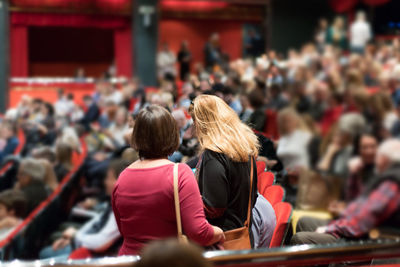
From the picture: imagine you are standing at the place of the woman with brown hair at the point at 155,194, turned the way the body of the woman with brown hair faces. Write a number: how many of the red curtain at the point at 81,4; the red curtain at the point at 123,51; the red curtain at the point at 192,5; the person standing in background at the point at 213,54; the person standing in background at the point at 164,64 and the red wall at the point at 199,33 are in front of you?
6

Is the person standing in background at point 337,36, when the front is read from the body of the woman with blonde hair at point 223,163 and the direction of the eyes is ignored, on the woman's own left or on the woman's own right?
on the woman's own right

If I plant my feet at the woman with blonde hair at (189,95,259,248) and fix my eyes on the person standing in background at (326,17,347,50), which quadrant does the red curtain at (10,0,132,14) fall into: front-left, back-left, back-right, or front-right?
front-left

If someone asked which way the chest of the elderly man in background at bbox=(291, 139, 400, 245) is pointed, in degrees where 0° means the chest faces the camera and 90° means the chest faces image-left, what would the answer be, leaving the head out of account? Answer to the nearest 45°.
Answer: approximately 90°

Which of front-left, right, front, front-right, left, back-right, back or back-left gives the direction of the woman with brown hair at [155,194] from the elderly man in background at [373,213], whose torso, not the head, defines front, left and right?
front-left

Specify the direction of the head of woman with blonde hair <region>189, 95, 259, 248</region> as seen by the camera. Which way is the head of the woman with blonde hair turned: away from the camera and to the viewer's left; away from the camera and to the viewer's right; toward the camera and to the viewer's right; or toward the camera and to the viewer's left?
away from the camera and to the viewer's left

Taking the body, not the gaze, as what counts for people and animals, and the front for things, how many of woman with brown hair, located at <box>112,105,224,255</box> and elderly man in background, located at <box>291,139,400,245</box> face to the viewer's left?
1

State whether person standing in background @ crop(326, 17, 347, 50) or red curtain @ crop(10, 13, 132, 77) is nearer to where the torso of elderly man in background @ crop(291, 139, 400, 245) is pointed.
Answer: the red curtain

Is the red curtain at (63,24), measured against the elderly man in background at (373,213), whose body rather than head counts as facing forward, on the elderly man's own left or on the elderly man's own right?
on the elderly man's own right

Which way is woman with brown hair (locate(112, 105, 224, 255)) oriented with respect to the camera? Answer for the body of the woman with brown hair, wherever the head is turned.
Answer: away from the camera

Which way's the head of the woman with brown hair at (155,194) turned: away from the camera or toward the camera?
away from the camera

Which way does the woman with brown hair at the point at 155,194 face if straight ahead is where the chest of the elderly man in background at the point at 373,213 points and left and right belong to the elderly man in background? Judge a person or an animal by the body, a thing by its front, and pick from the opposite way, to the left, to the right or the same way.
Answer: to the right

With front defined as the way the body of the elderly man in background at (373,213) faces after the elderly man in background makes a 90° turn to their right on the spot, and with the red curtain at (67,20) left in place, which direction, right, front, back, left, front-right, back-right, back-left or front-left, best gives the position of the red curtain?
front-left

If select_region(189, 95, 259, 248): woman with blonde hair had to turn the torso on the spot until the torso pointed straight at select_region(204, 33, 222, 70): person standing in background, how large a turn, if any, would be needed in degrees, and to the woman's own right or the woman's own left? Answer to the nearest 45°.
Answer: approximately 45° to the woman's own right

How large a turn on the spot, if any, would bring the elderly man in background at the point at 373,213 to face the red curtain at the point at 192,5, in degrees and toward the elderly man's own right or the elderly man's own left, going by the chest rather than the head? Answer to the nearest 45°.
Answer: approximately 90° to the elderly man's own right

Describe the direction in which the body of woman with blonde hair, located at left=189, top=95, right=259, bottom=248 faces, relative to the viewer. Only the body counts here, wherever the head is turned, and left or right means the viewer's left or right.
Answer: facing away from the viewer and to the left of the viewer
